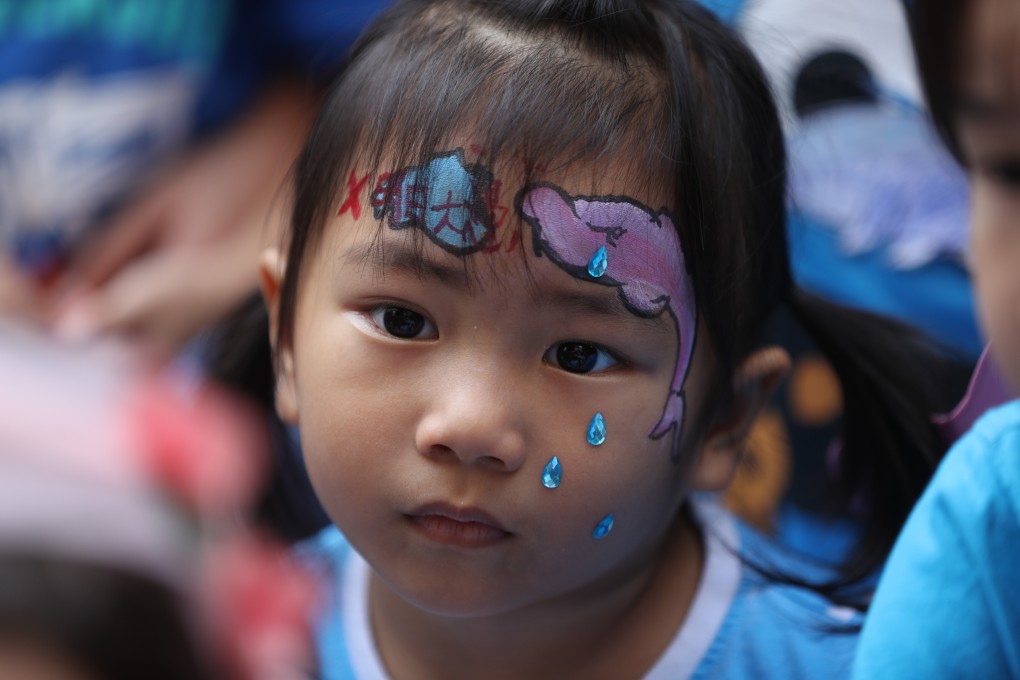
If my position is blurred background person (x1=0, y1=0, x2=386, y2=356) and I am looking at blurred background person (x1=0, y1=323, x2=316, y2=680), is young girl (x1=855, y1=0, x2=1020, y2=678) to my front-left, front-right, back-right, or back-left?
front-left

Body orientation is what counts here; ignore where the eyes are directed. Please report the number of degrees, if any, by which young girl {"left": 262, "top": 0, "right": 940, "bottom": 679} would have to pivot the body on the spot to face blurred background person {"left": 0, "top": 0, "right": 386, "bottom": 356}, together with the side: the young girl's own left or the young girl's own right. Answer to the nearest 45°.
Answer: approximately 135° to the young girl's own right

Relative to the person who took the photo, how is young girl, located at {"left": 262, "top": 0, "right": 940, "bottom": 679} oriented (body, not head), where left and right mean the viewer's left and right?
facing the viewer

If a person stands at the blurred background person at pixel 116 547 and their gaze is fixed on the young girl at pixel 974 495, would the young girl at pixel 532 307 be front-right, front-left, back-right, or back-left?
front-left
